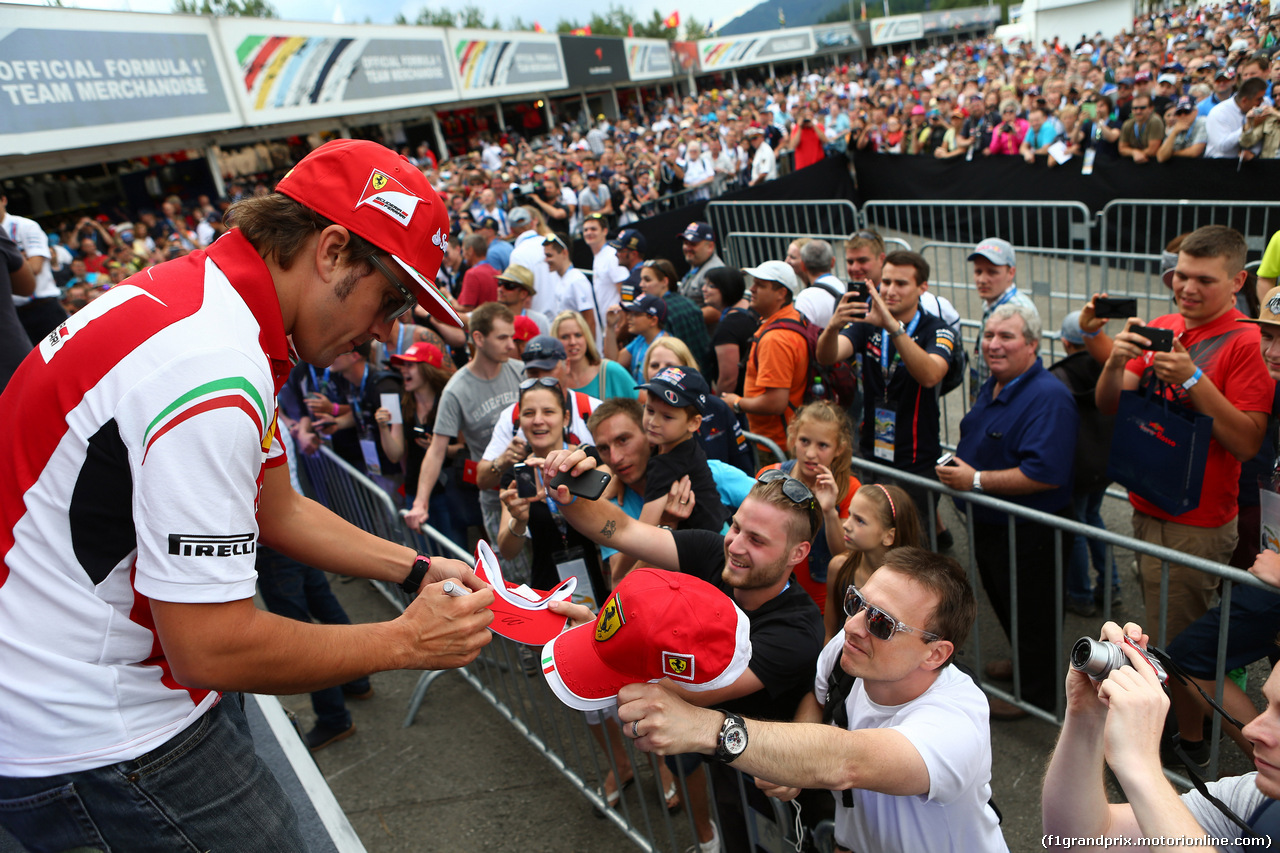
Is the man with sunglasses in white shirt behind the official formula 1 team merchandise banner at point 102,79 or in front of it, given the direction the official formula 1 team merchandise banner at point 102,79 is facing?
in front

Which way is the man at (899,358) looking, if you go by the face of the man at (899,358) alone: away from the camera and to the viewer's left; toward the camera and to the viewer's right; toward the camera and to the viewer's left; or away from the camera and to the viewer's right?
toward the camera and to the viewer's left

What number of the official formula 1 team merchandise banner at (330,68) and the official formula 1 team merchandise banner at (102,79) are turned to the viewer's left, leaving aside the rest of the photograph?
0

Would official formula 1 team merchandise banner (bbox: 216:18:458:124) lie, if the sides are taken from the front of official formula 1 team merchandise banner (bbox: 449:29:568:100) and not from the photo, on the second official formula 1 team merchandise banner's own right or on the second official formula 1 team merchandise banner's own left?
on the second official formula 1 team merchandise banner's own right

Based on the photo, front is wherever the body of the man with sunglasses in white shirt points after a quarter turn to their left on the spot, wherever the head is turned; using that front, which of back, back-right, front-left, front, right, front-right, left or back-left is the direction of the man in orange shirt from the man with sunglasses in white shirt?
back-left

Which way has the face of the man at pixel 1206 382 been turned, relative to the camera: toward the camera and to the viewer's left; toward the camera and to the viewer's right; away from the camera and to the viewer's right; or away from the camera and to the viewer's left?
toward the camera and to the viewer's left

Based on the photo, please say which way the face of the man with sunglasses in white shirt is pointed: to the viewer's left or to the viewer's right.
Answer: to the viewer's left

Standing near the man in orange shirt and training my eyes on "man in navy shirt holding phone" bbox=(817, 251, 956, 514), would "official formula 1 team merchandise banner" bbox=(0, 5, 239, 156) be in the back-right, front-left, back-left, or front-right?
back-left

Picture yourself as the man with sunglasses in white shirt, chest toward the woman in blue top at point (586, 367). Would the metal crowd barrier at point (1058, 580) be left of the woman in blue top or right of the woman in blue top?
right
